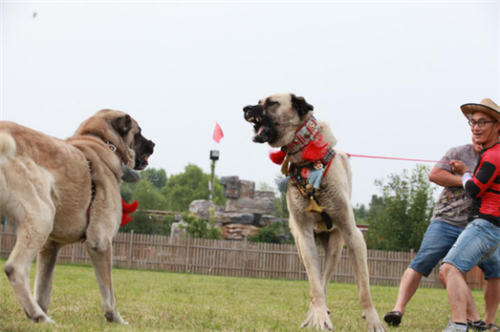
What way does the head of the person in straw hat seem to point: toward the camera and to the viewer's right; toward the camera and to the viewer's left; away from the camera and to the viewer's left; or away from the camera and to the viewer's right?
toward the camera and to the viewer's left

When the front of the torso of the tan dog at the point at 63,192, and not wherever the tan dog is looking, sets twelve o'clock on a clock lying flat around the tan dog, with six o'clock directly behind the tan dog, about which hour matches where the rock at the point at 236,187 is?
The rock is roughly at 11 o'clock from the tan dog.

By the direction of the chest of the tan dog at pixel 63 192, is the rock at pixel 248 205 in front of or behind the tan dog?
in front

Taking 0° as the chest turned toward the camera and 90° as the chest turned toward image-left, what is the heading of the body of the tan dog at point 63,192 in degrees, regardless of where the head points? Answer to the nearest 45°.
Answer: approximately 225°

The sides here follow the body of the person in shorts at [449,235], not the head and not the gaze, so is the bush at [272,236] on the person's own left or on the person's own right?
on the person's own right

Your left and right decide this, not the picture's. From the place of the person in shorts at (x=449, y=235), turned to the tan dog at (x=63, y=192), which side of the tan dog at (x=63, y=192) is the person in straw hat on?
left

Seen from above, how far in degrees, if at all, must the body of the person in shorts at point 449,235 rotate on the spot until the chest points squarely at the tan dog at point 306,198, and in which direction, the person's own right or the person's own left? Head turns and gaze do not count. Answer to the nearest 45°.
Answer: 0° — they already face it

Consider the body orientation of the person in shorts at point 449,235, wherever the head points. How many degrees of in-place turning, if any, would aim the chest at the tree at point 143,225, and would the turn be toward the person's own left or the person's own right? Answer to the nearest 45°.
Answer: approximately 90° to the person's own right
